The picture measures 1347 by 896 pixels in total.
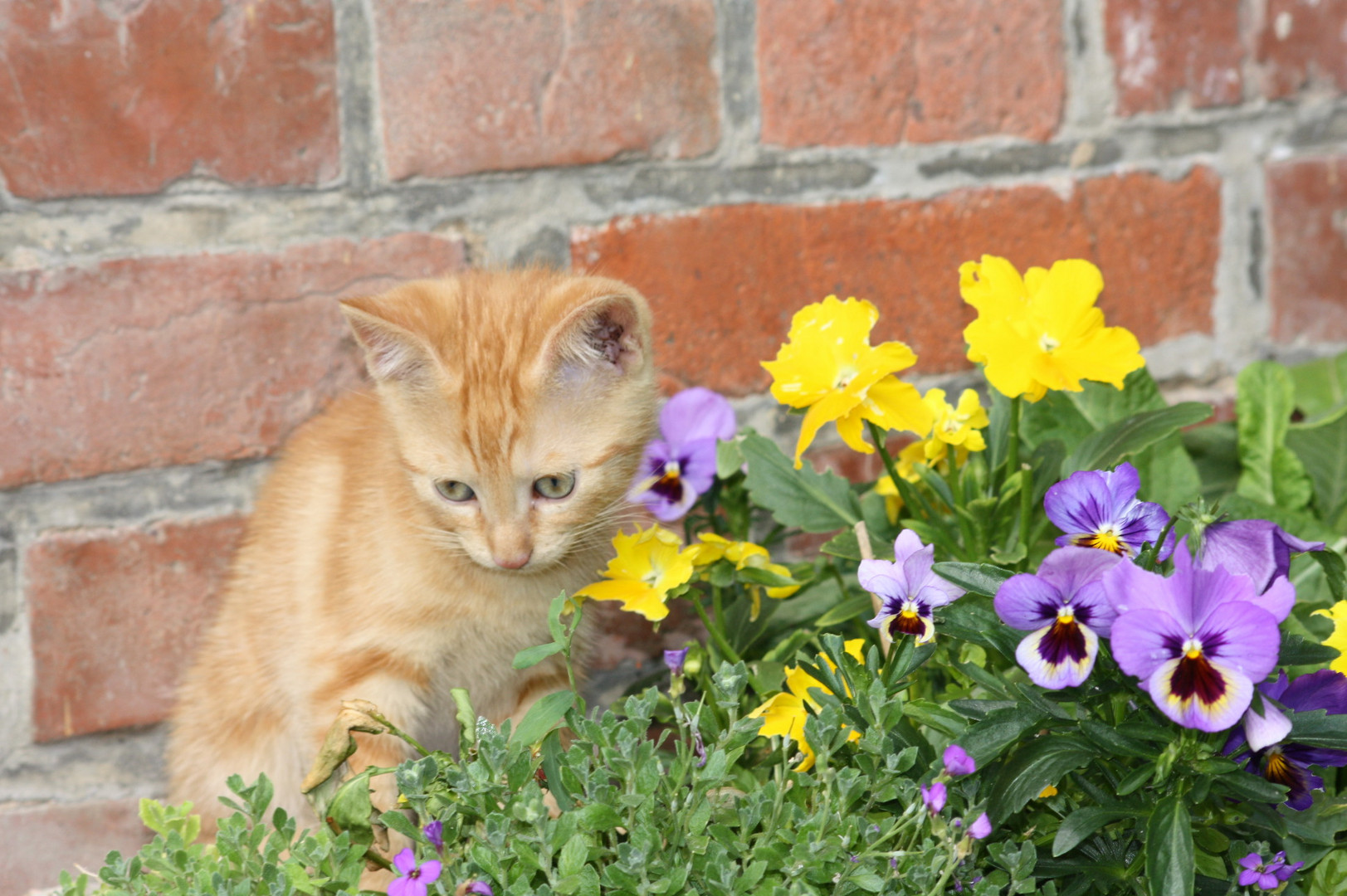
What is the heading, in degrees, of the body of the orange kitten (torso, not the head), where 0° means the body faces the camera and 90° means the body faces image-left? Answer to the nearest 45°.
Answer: approximately 315°

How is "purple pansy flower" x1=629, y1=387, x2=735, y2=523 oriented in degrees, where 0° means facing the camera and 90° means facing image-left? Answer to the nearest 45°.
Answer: approximately 45°

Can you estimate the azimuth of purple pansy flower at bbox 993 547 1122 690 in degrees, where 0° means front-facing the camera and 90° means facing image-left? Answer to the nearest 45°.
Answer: approximately 0°

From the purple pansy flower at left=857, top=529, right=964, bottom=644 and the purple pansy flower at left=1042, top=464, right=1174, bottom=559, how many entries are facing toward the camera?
2
